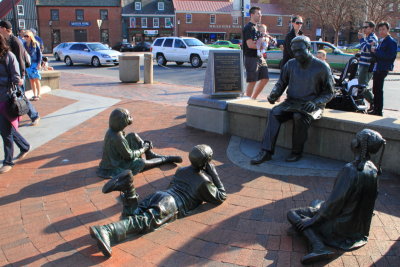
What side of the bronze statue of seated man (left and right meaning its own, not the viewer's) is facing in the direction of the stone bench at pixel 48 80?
right

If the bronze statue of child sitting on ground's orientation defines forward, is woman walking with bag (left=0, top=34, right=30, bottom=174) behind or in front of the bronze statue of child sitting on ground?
behind

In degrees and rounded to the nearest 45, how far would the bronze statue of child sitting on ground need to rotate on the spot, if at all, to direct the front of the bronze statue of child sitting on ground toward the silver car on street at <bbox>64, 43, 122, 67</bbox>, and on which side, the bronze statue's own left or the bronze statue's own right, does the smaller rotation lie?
approximately 90° to the bronze statue's own left

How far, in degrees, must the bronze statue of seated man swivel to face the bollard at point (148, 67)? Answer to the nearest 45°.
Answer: approximately 90° to its right

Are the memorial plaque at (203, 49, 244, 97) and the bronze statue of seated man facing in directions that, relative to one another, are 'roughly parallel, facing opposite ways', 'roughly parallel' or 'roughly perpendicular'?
roughly parallel

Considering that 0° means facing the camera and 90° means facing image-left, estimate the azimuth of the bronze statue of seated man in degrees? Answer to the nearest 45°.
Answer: approximately 45°

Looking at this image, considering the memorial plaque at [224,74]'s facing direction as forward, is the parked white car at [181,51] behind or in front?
behind

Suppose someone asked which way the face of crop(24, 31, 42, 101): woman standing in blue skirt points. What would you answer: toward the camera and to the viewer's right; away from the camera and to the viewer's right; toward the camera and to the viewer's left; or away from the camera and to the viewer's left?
toward the camera and to the viewer's left

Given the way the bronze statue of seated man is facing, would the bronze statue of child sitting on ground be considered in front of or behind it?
in front

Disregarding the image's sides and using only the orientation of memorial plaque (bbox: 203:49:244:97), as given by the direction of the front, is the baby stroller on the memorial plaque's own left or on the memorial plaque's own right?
on the memorial plaque's own left

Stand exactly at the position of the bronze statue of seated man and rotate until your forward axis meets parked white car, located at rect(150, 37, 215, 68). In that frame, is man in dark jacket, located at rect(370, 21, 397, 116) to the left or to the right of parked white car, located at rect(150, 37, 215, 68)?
right
